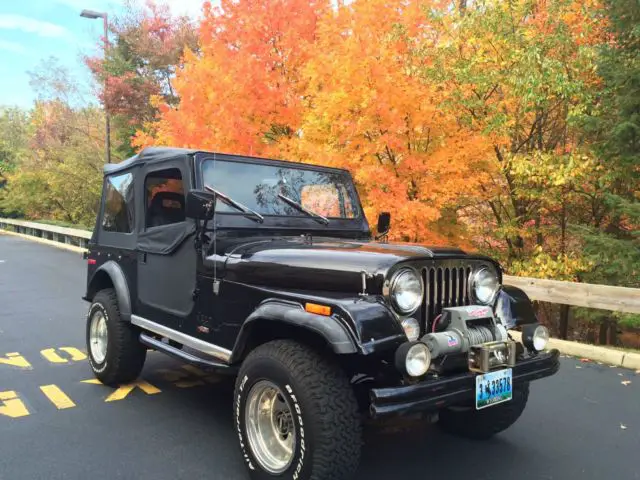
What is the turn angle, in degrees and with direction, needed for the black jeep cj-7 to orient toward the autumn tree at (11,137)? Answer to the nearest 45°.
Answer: approximately 180°

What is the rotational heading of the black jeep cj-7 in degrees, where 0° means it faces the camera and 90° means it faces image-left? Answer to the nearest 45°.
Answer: approximately 315°

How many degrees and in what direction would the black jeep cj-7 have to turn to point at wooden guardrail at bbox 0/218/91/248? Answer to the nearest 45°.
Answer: approximately 180°

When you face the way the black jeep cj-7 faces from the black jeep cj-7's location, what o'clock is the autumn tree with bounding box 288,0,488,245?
The autumn tree is roughly at 8 o'clock from the black jeep cj-7.

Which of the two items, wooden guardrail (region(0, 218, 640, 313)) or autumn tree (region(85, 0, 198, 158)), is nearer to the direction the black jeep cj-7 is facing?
the wooden guardrail

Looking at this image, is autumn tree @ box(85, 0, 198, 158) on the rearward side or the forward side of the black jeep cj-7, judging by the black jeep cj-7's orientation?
on the rearward side
